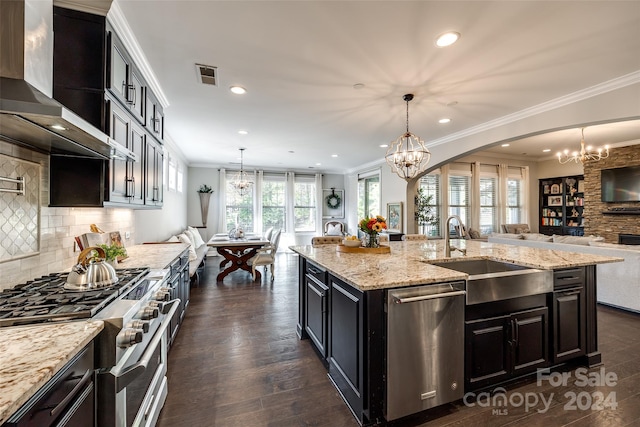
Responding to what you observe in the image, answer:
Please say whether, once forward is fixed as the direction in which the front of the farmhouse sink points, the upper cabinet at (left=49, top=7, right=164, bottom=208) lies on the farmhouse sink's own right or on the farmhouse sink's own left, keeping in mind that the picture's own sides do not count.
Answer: on the farmhouse sink's own right

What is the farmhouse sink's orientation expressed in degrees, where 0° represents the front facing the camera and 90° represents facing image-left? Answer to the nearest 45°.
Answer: approximately 315°

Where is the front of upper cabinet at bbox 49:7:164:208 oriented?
to the viewer's right

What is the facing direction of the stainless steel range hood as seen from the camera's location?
facing to the right of the viewer

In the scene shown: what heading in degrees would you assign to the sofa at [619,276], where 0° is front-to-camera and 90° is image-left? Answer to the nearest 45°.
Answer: approximately 225°

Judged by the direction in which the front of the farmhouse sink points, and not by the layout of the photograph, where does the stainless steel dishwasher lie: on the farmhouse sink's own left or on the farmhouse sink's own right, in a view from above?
on the farmhouse sink's own right

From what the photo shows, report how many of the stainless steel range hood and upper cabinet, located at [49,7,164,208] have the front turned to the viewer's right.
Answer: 2
